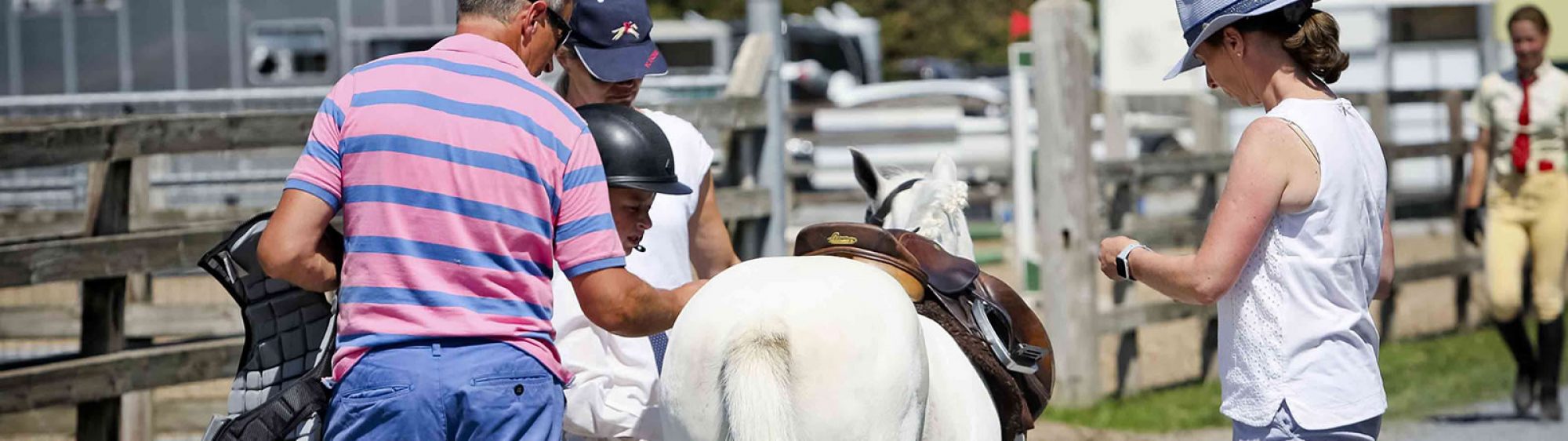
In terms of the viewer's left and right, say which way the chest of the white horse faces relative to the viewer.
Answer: facing away from the viewer and to the right of the viewer

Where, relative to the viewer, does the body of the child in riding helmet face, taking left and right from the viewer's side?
facing to the right of the viewer

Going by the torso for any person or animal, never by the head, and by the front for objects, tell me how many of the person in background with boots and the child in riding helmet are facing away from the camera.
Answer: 0

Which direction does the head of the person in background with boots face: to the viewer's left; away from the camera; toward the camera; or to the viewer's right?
toward the camera

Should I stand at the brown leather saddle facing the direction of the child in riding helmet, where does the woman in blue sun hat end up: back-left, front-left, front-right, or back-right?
back-left

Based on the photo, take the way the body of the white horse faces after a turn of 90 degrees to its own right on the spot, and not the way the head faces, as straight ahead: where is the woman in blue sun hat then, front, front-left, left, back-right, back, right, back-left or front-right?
front-left

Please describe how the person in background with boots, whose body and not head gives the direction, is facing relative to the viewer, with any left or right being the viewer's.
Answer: facing the viewer

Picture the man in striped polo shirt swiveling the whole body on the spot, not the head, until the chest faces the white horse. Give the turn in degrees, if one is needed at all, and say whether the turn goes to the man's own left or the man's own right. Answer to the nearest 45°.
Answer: approximately 90° to the man's own right

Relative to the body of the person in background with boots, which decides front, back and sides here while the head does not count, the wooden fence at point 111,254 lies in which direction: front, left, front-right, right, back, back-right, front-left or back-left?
front-right

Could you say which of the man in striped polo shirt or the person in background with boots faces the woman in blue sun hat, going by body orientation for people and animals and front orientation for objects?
the person in background with boots

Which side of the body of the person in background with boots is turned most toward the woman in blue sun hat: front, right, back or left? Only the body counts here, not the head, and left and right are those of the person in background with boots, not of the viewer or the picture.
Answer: front

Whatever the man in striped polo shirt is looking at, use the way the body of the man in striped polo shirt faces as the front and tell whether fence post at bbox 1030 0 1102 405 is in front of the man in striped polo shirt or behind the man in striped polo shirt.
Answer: in front

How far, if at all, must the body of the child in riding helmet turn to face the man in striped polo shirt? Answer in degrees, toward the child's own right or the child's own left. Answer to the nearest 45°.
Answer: approximately 135° to the child's own right

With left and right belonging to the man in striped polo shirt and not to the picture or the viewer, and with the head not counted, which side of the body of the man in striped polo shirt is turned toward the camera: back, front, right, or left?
back

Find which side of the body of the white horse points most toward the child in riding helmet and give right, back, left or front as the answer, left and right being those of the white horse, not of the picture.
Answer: left

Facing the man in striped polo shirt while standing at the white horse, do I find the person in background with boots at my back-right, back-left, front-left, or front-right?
back-right
